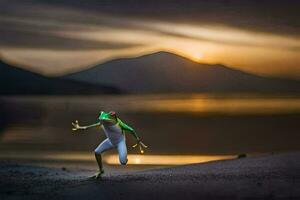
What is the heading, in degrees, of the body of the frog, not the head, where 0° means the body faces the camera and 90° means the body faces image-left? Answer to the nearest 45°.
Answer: approximately 45°
